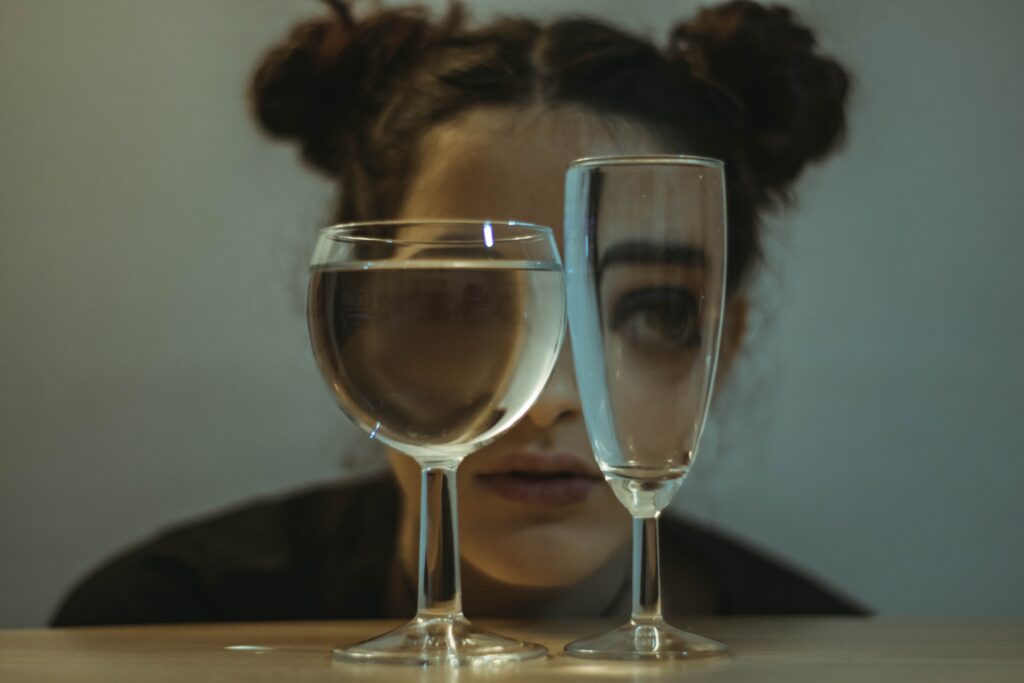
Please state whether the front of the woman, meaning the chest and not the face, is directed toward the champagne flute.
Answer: yes

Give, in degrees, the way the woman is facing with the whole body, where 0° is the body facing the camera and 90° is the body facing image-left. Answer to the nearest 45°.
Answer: approximately 0°
